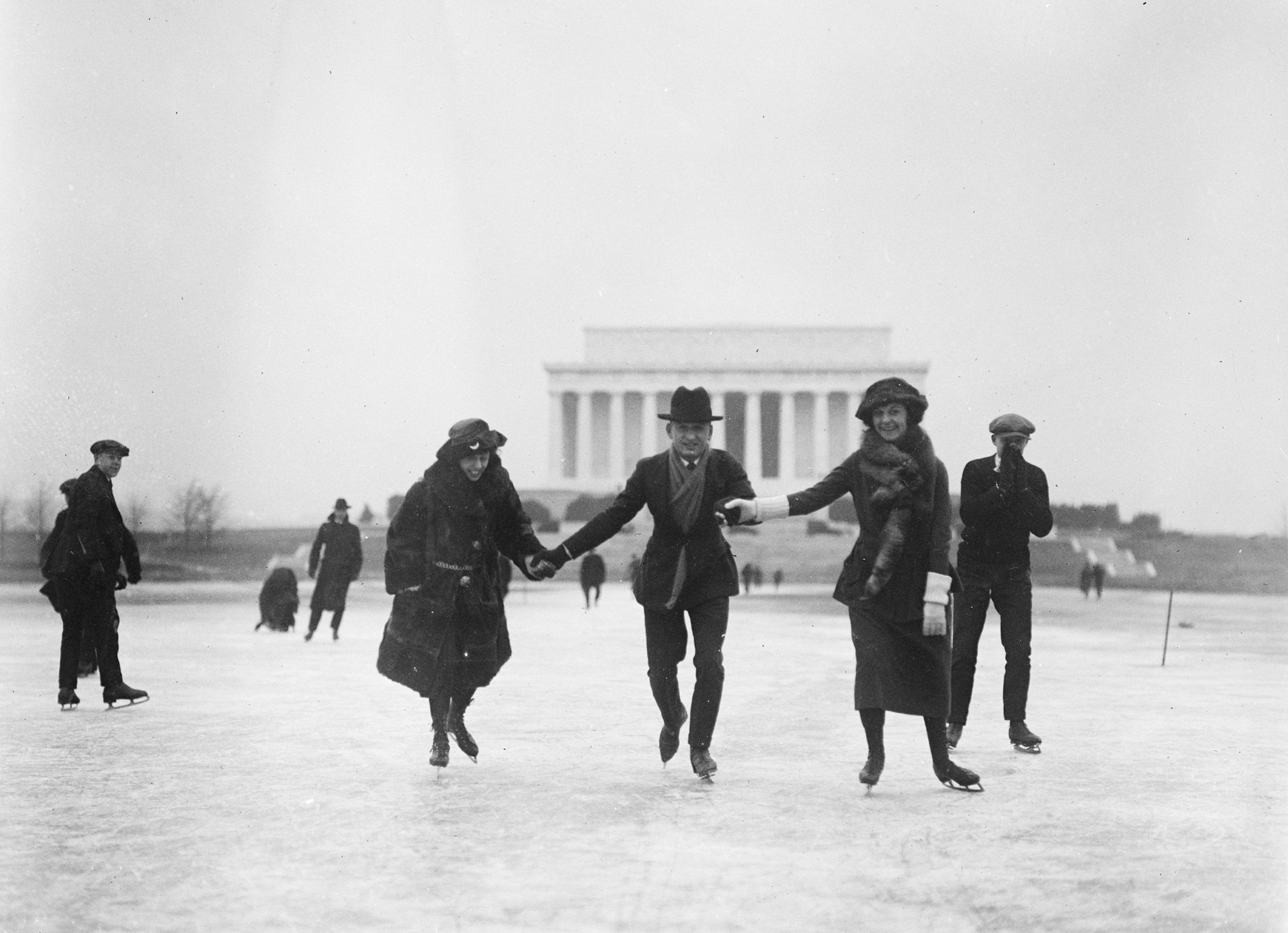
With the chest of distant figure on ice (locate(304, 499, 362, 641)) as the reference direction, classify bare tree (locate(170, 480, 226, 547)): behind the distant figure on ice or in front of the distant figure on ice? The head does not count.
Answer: behind

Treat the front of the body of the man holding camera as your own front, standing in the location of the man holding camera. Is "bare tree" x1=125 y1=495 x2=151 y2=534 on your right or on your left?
on your right

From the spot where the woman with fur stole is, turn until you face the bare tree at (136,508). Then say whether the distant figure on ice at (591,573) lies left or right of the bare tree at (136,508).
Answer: right
